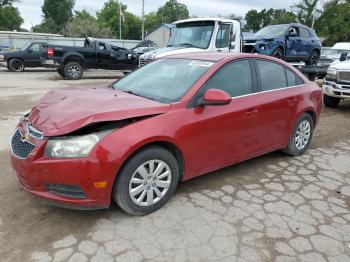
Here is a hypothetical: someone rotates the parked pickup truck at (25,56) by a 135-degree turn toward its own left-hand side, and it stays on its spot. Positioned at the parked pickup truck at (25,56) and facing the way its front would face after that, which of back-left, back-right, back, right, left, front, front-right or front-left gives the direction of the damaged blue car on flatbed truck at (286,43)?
front

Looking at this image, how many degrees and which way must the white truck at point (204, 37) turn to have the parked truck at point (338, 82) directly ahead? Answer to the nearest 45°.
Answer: approximately 90° to its left

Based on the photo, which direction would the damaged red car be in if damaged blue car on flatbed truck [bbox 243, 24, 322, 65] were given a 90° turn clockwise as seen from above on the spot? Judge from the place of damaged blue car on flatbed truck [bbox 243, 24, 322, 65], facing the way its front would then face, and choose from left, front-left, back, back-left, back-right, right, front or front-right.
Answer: back-left

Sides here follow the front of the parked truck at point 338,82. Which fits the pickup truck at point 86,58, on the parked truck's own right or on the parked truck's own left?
on the parked truck's own right

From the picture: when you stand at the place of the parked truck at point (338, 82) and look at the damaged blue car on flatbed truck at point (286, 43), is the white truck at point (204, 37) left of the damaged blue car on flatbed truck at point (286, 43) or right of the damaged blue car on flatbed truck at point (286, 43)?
left

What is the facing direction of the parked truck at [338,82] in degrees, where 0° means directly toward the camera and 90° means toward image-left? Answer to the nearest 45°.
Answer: approximately 45°

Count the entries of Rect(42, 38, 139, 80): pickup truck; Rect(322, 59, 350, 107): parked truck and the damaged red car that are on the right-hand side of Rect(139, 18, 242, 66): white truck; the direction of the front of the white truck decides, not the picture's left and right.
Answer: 1

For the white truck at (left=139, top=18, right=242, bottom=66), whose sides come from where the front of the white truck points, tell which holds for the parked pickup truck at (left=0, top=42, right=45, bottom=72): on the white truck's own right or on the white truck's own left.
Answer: on the white truck's own right

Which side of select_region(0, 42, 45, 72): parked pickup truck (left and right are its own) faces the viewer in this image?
left

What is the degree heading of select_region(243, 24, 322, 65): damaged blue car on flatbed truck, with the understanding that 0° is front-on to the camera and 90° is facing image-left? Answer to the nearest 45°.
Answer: approximately 45°

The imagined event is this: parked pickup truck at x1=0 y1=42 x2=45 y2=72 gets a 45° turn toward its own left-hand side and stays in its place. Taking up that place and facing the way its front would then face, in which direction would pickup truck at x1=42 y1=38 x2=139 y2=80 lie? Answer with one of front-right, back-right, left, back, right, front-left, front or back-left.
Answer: left

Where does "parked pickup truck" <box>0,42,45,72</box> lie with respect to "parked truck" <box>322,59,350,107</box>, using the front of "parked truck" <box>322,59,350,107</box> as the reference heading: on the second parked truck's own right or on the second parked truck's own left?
on the second parked truck's own right

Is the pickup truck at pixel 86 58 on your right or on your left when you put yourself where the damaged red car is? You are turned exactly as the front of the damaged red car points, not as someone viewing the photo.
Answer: on your right
